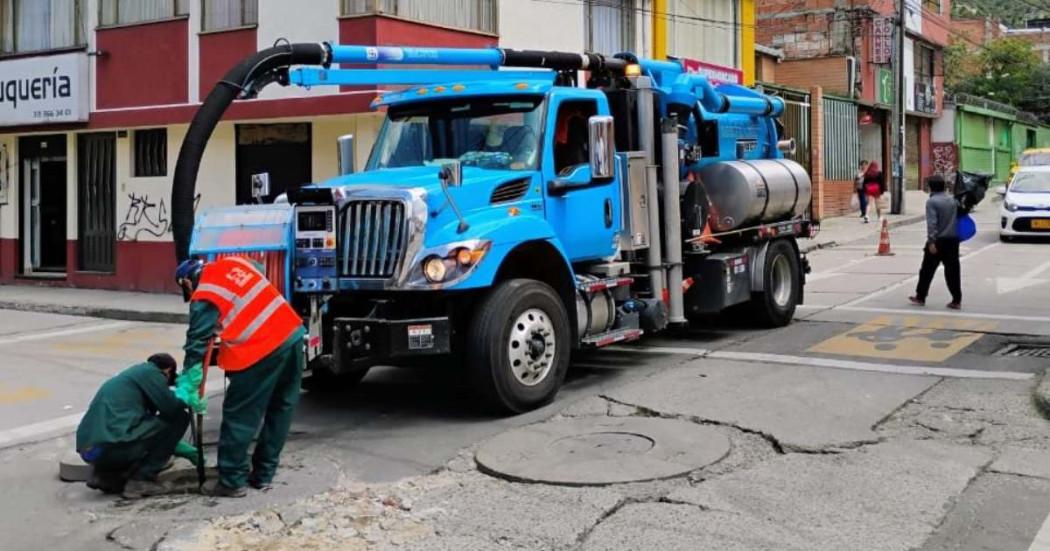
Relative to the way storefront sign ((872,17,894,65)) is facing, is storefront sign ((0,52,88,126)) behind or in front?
in front

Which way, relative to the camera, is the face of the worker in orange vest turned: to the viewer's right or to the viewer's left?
to the viewer's left

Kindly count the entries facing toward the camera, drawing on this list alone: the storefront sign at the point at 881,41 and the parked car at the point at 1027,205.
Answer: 2

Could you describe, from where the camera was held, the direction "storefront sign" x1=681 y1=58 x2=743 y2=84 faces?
facing the viewer and to the right of the viewer

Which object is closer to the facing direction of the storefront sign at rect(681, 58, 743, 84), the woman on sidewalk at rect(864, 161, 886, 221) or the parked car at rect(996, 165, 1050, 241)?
the parked car

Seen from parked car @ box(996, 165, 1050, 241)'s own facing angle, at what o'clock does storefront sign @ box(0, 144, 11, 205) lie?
The storefront sign is roughly at 2 o'clock from the parked car.

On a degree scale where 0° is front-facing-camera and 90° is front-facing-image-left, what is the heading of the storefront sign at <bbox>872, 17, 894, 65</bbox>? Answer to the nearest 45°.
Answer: approximately 0°

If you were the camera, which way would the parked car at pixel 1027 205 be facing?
facing the viewer

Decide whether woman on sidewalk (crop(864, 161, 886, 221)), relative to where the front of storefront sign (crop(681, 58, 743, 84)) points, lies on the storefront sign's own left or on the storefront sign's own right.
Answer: on the storefront sign's own left

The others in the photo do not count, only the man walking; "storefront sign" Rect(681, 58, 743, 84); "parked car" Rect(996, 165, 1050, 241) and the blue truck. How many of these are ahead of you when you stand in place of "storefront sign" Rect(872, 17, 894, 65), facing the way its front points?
4

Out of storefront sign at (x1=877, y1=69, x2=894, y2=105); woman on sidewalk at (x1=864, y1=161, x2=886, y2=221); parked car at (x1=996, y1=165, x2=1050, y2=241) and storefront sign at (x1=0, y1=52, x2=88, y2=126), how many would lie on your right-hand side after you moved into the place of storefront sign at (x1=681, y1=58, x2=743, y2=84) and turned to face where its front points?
1
